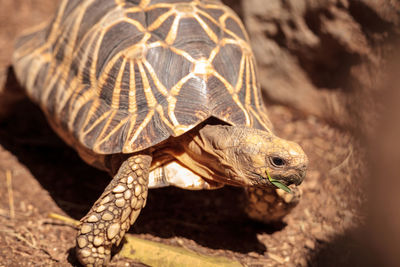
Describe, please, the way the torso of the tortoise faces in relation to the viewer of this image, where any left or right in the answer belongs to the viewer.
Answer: facing the viewer and to the right of the viewer
